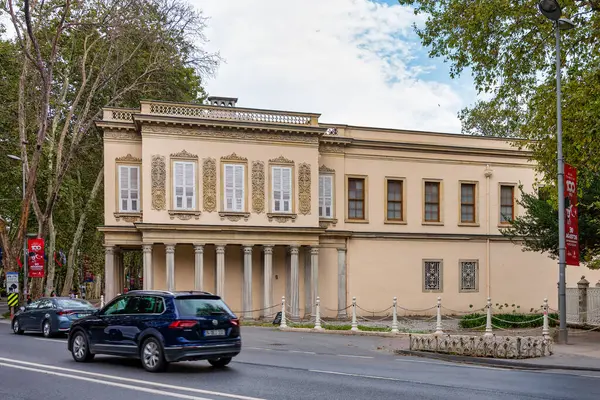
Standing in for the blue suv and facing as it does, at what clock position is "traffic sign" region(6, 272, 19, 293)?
The traffic sign is roughly at 1 o'clock from the blue suv.

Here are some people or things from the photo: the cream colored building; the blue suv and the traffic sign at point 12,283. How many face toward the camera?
2

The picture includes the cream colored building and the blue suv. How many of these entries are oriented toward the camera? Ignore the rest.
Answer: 1

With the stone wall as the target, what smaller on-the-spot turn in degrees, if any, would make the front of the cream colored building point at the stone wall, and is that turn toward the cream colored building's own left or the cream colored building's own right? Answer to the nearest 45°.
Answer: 0° — it already faces it

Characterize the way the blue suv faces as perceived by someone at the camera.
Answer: facing away from the viewer and to the left of the viewer

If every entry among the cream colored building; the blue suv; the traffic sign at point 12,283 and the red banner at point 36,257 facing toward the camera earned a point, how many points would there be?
3

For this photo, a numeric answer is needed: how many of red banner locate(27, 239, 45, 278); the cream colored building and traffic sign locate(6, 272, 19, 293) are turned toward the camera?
3

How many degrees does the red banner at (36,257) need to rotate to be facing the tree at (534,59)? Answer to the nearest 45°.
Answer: approximately 45° to its left

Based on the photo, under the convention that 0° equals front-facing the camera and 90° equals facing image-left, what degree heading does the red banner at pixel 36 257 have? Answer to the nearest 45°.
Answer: approximately 0°
